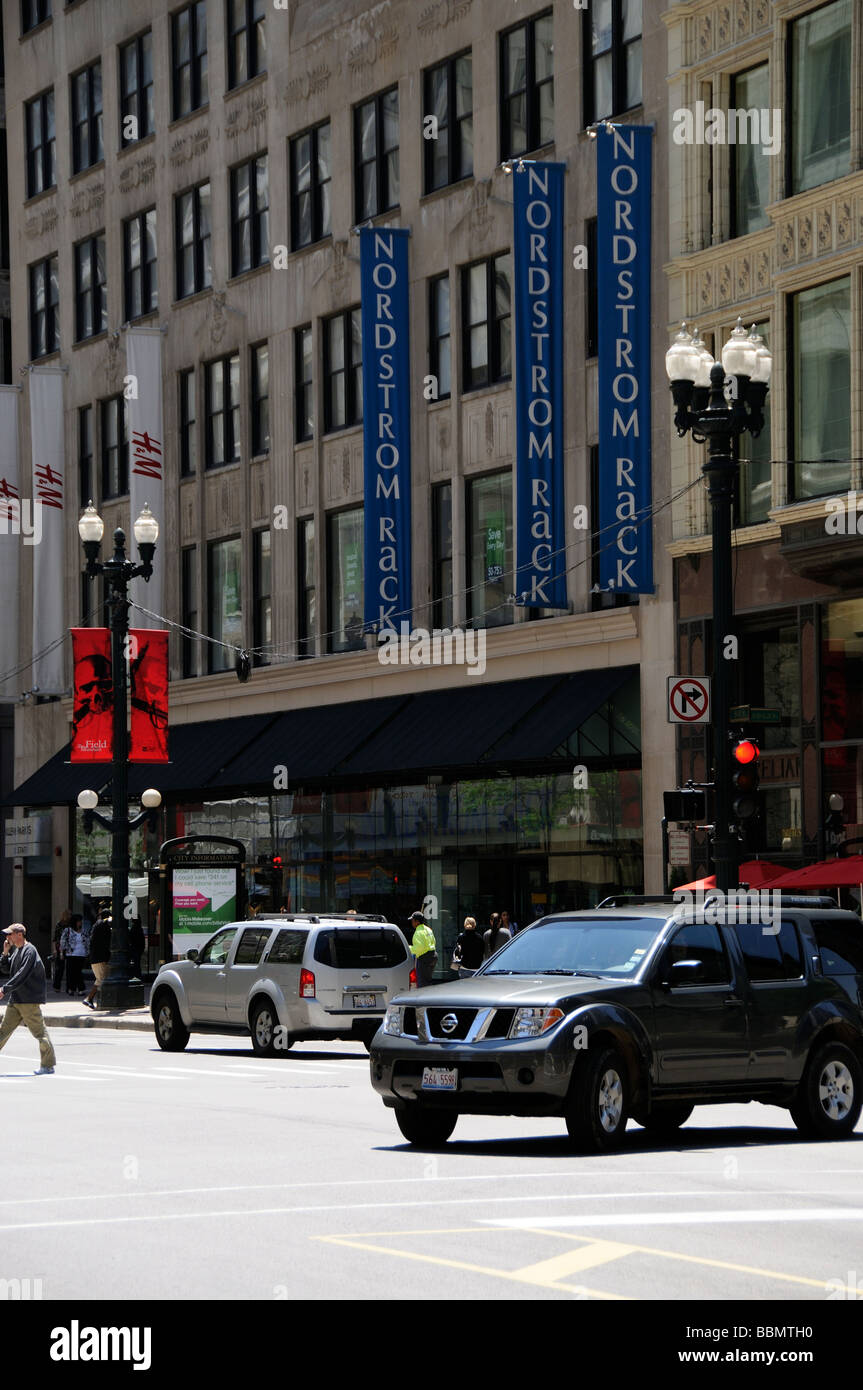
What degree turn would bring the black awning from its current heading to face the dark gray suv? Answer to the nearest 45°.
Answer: approximately 45° to its left

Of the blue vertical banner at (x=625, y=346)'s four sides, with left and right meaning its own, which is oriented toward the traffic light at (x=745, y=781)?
front

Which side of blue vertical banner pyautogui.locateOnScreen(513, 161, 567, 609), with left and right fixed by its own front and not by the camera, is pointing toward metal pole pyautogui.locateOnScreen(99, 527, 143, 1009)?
right

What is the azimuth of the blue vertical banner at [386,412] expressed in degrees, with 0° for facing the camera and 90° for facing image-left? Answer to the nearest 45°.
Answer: approximately 0°

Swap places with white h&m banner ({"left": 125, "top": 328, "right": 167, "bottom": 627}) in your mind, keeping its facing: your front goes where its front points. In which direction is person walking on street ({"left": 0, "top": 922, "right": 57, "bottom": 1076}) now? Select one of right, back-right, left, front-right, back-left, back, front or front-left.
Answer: front

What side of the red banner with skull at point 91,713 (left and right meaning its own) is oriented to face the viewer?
front

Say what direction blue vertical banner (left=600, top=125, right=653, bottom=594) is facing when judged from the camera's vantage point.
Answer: facing the viewer

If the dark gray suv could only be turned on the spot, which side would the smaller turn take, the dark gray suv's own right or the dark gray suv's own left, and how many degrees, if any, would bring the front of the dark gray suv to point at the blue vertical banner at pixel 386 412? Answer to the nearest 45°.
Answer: approximately 135° to the dark gray suv's own right

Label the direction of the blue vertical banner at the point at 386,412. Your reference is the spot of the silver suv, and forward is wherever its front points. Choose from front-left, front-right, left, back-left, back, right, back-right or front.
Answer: front-right

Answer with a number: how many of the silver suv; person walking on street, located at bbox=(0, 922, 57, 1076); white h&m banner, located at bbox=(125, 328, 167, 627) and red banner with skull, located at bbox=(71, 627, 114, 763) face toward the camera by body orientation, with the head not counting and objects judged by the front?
2

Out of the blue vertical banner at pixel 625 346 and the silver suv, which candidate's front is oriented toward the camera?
the blue vertical banner

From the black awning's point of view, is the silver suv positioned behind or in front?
in front

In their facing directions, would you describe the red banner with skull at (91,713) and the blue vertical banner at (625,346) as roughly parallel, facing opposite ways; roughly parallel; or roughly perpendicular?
roughly parallel
